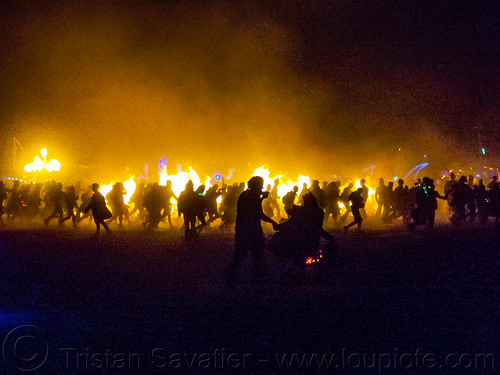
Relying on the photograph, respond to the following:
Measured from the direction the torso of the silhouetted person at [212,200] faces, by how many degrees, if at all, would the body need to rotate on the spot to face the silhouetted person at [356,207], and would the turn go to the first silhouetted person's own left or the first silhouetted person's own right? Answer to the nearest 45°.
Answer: approximately 45° to the first silhouetted person's own right

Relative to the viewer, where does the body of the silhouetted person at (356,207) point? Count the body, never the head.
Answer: to the viewer's right

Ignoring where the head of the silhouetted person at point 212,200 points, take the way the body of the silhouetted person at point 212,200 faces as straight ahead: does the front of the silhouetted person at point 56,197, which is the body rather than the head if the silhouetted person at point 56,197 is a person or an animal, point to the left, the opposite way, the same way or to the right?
the same way

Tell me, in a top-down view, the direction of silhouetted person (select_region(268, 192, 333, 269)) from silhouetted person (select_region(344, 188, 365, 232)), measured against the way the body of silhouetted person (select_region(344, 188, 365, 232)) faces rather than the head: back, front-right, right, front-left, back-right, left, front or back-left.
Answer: right

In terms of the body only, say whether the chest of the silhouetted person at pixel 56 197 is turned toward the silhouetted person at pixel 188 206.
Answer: no

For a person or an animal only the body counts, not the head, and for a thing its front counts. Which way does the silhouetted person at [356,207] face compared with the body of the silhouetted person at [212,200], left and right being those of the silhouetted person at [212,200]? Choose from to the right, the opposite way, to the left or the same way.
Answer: the same way
